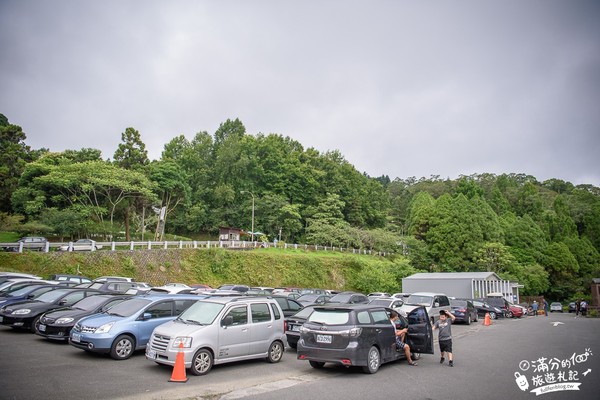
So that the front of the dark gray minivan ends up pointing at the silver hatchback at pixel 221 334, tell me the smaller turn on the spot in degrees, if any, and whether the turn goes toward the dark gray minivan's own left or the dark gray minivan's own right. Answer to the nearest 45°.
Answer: approximately 135° to the dark gray minivan's own left

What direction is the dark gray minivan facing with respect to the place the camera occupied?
facing away from the viewer and to the right of the viewer

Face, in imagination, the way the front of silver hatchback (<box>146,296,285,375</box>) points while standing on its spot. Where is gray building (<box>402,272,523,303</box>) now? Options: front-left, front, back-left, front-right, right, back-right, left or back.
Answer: back

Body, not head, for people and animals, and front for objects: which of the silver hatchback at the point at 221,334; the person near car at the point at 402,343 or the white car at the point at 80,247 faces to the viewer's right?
the person near car

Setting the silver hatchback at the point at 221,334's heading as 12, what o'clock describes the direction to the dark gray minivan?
The dark gray minivan is roughly at 8 o'clock from the silver hatchback.

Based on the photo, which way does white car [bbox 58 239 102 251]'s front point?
to the viewer's left

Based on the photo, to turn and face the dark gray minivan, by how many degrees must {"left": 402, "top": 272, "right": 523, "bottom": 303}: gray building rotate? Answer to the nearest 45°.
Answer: approximately 45° to its right

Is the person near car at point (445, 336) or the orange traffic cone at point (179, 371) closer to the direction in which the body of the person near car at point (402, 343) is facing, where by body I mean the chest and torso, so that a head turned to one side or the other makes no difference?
the person near car

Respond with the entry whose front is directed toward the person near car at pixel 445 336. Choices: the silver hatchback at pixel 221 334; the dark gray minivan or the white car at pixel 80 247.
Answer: the dark gray minivan

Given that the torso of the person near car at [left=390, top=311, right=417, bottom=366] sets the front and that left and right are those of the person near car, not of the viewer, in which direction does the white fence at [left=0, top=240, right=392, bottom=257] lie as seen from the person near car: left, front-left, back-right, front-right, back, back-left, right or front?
back-left

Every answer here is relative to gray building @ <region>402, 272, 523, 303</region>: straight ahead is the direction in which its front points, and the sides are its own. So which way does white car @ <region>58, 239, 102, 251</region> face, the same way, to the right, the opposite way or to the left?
to the right

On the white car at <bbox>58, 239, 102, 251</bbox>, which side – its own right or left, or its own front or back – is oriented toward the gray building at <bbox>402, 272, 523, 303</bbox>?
back

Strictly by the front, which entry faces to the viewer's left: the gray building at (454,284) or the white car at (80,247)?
the white car

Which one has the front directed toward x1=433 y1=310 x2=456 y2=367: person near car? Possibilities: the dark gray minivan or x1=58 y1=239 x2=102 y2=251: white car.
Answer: the dark gray minivan

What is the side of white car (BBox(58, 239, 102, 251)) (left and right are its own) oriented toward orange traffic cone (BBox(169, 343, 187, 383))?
left

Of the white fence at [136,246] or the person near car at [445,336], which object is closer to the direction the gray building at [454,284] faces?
the person near car
